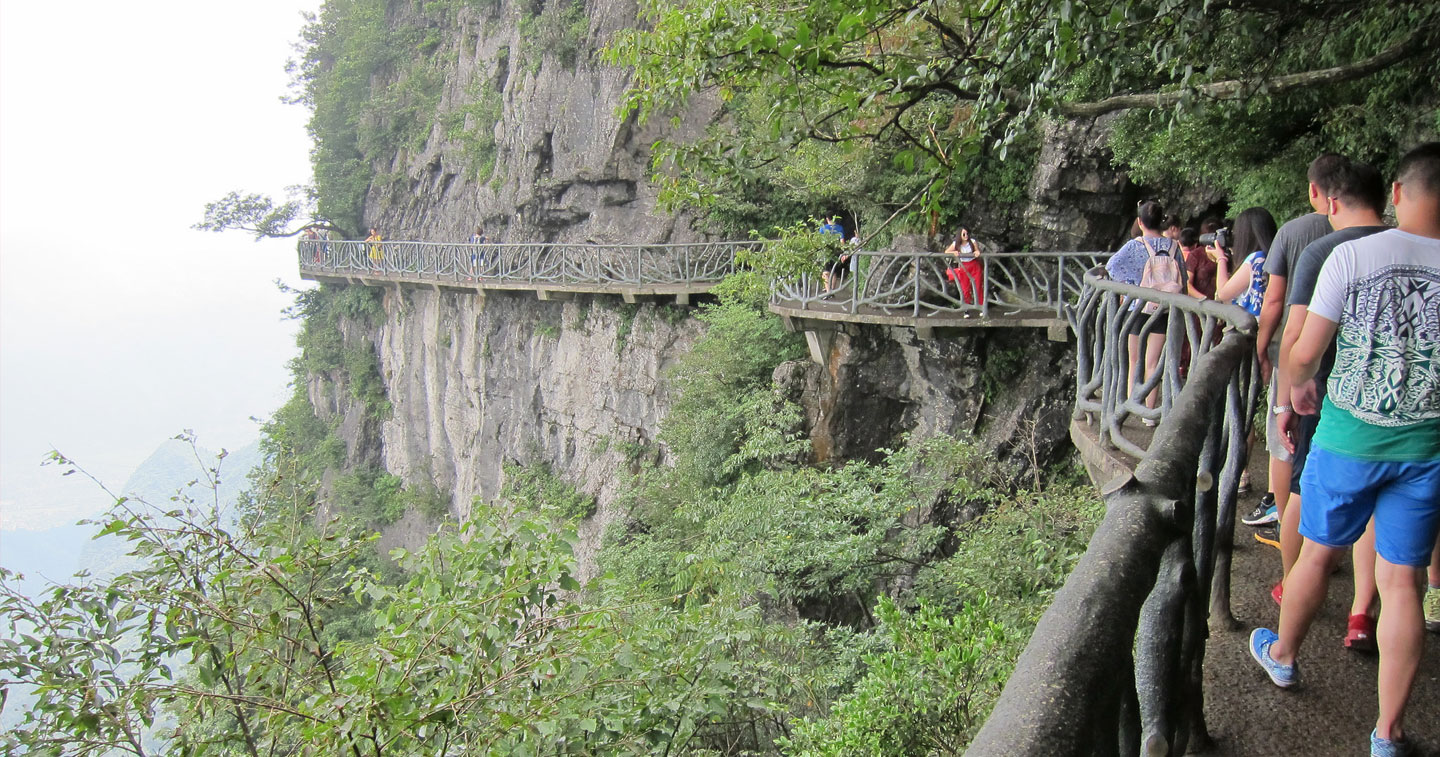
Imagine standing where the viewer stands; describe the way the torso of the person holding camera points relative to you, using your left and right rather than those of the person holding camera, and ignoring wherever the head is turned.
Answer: facing to the left of the viewer

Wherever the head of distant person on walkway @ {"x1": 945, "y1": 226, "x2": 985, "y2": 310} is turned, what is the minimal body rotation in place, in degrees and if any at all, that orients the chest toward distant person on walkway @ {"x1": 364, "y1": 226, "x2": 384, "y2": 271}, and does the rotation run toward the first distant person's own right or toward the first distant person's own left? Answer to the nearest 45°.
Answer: approximately 135° to the first distant person's own right

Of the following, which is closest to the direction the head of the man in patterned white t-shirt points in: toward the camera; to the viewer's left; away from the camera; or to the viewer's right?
away from the camera

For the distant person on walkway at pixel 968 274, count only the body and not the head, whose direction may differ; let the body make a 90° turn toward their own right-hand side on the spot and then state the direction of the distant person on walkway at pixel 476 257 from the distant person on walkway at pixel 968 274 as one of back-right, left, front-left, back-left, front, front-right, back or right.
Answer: front-right

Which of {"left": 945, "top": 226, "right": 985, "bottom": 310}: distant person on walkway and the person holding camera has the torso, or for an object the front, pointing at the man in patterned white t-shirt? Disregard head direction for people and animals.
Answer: the distant person on walkway

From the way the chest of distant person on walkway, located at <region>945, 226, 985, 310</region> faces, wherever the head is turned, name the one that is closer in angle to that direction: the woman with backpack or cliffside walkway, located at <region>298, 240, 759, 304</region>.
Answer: the woman with backpack

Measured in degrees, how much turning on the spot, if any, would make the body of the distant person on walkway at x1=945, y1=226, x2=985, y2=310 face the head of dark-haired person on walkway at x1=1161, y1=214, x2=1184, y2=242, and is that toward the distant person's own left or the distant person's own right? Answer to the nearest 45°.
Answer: approximately 45° to the distant person's own left

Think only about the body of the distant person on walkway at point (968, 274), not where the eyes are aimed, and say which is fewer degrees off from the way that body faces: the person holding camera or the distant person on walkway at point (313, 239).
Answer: the person holding camera
